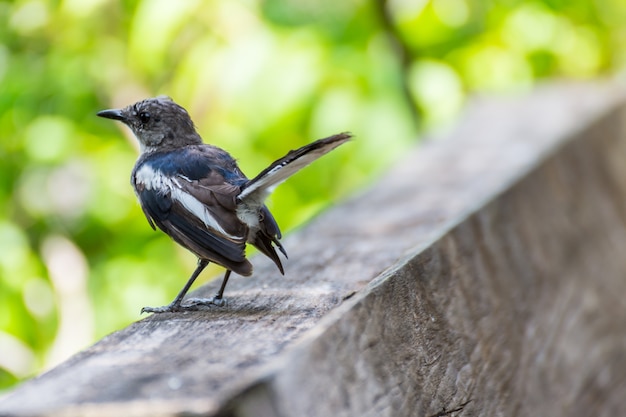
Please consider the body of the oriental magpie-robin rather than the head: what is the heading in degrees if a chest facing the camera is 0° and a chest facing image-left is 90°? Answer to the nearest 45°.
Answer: approximately 135°
